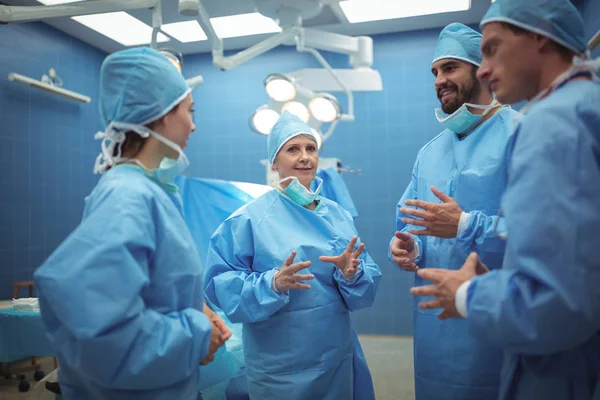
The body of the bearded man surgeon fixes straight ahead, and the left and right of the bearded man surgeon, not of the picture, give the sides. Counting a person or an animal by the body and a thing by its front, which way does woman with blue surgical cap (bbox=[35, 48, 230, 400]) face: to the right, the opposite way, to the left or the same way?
the opposite way

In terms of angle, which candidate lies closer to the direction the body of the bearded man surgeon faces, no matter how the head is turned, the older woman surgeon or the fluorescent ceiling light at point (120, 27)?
the older woman surgeon

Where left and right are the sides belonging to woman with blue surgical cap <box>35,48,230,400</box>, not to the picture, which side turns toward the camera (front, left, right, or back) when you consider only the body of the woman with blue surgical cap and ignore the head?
right

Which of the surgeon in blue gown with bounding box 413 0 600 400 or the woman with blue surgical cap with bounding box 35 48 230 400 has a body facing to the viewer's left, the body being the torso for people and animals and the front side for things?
the surgeon in blue gown

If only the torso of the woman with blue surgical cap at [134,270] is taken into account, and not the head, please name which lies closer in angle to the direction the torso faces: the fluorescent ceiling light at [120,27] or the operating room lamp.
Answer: the operating room lamp

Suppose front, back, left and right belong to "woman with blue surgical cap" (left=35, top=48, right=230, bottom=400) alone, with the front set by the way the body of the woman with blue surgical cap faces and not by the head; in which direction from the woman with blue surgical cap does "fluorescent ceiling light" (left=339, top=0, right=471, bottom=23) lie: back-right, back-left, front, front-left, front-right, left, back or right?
front-left

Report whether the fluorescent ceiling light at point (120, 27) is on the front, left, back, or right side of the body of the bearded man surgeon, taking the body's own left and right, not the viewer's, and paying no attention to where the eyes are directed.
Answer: right

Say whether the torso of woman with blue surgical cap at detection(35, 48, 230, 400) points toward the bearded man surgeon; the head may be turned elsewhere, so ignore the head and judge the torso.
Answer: yes

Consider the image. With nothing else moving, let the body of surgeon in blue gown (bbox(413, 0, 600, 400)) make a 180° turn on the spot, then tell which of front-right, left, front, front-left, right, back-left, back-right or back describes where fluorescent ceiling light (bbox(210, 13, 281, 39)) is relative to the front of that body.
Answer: back-left

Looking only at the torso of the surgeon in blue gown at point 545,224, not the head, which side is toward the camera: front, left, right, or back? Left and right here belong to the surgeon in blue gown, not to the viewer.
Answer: left

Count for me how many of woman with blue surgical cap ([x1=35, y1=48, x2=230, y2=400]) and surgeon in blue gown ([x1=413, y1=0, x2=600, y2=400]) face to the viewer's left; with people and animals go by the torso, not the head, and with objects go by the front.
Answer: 1

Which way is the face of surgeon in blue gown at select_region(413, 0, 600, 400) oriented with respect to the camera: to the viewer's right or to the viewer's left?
to the viewer's left
